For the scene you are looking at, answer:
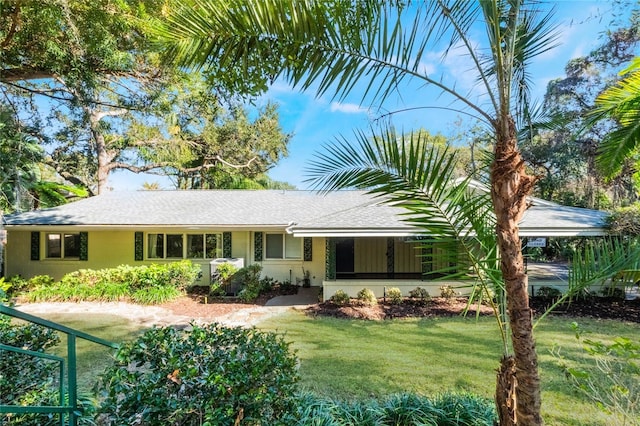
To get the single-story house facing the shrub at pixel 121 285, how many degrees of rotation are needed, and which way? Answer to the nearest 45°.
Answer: approximately 45° to its right

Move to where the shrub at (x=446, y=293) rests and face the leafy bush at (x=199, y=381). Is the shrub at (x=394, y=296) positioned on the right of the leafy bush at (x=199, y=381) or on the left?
right

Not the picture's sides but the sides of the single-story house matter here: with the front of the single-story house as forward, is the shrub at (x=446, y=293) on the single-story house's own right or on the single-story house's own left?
on the single-story house's own left

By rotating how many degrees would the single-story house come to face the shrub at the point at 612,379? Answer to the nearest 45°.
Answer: approximately 45° to its left

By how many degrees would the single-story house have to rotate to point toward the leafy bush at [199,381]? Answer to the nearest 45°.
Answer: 0° — it already faces it

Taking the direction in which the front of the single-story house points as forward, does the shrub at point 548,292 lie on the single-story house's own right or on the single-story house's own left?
on the single-story house's own left

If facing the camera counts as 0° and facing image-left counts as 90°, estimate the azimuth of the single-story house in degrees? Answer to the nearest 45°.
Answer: approximately 0°

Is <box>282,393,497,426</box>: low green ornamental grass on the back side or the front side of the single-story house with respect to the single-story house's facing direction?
on the front side
